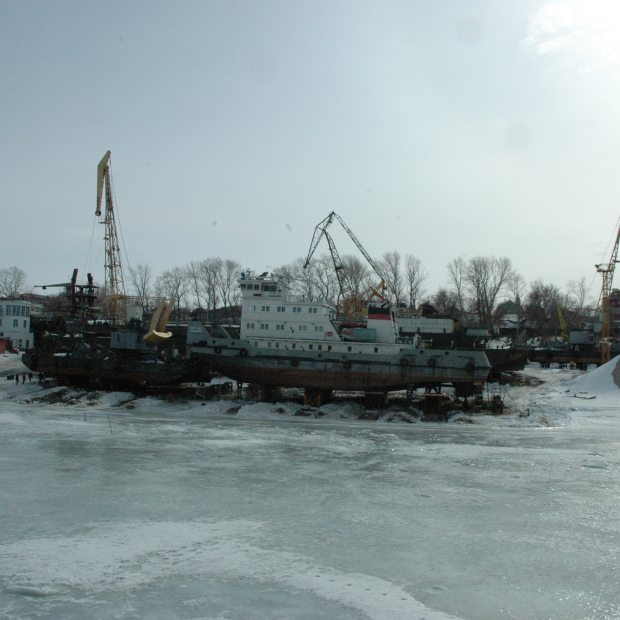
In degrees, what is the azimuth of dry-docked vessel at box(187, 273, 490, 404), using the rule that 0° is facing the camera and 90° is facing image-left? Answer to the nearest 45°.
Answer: approximately 90°
